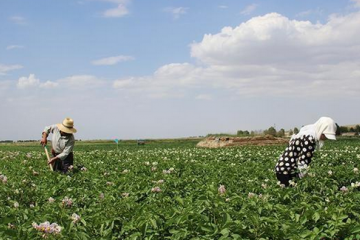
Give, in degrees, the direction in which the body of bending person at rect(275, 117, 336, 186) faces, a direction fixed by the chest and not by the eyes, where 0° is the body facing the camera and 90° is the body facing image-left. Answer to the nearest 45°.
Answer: approximately 270°

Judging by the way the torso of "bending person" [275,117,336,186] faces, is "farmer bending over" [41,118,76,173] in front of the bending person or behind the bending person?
behind
